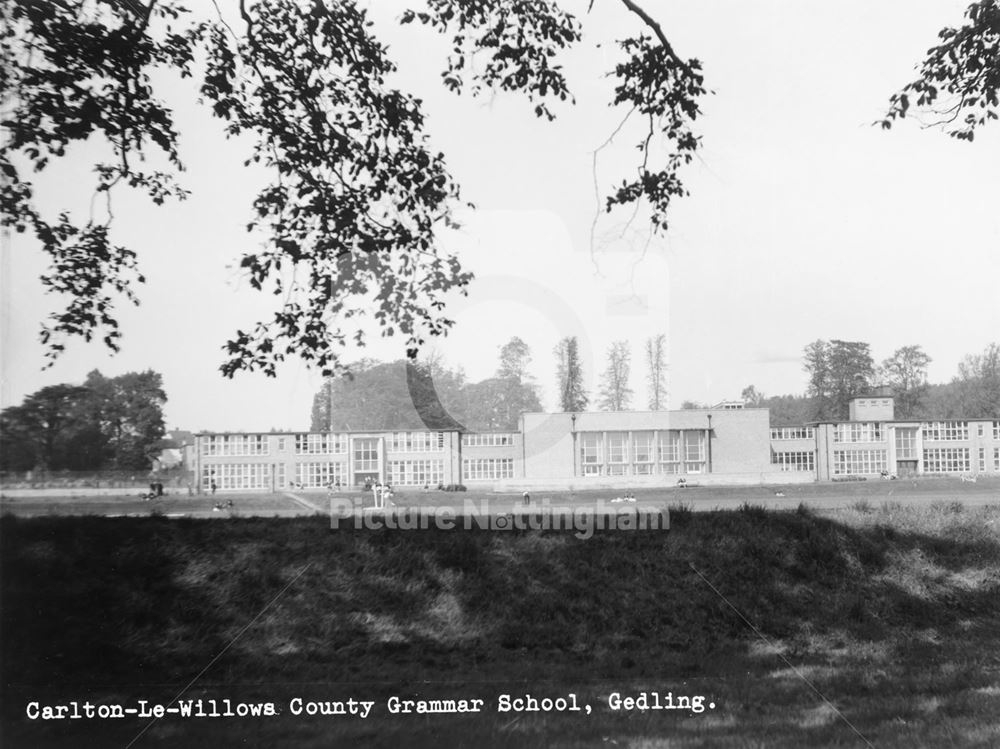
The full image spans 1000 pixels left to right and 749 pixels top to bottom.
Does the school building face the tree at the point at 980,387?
no

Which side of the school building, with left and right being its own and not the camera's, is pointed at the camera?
front

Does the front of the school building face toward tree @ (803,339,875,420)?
no
